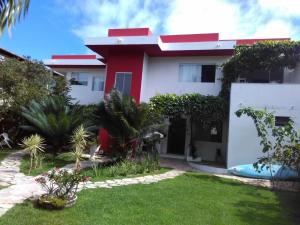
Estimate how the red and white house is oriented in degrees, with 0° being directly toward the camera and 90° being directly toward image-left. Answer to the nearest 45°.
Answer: approximately 0°

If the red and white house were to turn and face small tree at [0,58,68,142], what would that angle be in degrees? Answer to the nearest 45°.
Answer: approximately 90° to its right

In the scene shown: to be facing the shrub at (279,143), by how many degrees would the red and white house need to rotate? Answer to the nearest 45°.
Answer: approximately 45° to its left

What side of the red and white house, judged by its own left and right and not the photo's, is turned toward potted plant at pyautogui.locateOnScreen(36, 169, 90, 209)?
front

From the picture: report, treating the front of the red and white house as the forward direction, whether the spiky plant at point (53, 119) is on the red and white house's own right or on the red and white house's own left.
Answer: on the red and white house's own right
